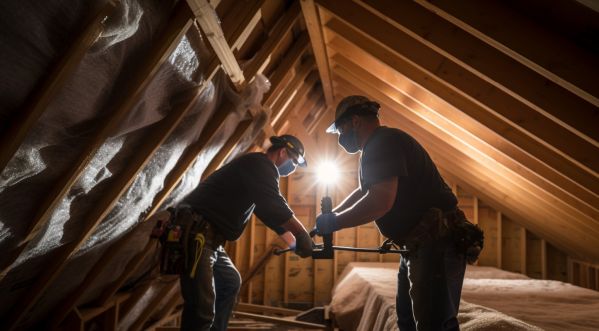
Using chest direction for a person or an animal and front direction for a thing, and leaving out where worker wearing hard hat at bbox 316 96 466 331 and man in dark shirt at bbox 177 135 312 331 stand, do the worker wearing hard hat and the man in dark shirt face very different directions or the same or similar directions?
very different directions

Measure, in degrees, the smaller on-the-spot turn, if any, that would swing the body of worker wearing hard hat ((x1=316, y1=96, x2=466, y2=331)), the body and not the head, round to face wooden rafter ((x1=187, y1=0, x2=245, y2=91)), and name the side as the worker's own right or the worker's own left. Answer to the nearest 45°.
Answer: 0° — they already face it

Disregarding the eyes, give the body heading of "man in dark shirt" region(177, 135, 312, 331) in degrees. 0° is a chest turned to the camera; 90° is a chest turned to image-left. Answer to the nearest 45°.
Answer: approximately 270°

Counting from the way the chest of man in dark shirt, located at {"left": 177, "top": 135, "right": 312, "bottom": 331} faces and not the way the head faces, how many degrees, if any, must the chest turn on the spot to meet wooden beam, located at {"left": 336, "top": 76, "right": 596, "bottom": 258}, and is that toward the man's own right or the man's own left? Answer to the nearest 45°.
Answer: approximately 45° to the man's own left

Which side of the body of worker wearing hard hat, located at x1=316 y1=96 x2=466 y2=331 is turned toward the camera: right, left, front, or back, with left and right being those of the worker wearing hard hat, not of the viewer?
left

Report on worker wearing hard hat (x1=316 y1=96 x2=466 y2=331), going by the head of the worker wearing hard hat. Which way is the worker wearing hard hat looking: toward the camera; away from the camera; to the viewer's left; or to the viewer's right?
to the viewer's left

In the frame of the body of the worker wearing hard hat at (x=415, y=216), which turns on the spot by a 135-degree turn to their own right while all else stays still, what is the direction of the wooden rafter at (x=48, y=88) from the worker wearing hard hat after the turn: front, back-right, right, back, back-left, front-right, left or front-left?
back

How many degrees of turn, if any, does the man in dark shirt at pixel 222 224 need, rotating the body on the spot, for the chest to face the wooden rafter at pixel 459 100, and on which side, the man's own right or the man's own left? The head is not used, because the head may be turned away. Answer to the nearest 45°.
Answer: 0° — they already face it

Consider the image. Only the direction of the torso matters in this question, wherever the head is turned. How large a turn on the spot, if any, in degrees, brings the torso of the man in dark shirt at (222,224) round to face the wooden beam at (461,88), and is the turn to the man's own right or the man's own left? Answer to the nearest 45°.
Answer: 0° — they already face it

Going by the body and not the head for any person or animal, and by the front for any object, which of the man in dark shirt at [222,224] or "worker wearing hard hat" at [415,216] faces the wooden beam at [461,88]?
the man in dark shirt

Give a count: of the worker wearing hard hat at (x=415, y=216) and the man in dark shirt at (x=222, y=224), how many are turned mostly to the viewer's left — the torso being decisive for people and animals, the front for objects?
1

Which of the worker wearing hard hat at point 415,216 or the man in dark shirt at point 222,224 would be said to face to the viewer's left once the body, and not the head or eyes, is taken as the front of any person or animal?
the worker wearing hard hat
